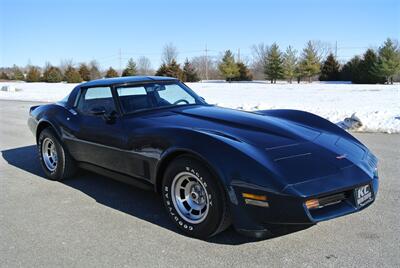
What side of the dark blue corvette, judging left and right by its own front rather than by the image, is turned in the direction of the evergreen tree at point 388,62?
left

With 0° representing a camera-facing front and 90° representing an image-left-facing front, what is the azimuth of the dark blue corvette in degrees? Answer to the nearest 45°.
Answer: approximately 315°
